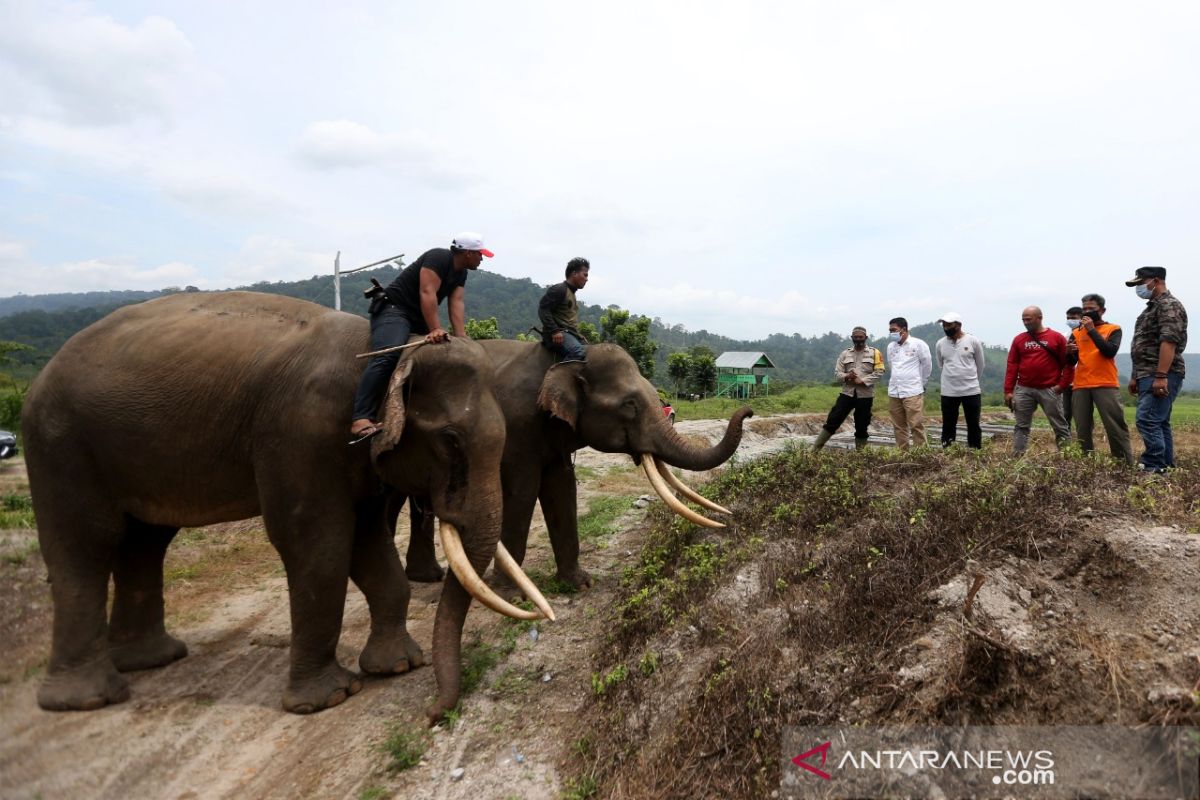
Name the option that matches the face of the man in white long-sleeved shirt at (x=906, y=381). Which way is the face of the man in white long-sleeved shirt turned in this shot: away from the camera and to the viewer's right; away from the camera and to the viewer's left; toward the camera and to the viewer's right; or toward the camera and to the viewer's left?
toward the camera and to the viewer's left

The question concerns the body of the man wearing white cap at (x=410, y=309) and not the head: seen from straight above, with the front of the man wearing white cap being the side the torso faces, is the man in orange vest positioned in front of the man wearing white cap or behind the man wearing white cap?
in front

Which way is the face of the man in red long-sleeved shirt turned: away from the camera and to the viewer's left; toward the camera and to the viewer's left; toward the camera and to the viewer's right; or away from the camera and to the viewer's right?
toward the camera and to the viewer's left

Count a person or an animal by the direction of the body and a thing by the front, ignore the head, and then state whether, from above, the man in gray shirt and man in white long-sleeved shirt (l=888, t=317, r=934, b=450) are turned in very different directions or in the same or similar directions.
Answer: same or similar directions

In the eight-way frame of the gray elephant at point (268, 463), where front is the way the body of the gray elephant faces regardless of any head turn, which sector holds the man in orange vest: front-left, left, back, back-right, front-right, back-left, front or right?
front

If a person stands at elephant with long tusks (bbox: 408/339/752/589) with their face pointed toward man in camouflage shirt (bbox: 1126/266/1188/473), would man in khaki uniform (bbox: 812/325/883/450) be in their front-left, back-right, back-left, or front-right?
front-left

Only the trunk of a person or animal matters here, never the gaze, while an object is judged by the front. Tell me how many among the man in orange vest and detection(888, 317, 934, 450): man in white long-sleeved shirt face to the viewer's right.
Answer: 0

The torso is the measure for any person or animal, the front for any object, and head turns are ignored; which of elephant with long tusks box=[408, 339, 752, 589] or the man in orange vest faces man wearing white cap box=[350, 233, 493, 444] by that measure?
the man in orange vest

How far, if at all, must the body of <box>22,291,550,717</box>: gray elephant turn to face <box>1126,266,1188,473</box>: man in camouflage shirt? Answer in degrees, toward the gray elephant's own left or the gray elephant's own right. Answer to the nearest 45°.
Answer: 0° — it already faces them

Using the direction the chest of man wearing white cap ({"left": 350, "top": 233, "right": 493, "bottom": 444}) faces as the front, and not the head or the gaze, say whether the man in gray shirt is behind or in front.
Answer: in front

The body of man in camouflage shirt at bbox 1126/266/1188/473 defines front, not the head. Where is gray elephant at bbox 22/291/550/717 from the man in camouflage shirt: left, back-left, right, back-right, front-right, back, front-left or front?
front-left

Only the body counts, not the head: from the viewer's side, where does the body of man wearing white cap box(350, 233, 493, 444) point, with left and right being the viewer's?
facing to the right of the viewer

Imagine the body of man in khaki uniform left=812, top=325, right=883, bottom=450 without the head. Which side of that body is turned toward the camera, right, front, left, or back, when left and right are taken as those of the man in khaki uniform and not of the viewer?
front

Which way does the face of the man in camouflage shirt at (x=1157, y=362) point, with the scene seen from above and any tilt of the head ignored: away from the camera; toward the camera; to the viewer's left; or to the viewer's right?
to the viewer's left

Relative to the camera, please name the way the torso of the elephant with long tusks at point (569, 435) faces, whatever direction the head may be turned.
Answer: to the viewer's right

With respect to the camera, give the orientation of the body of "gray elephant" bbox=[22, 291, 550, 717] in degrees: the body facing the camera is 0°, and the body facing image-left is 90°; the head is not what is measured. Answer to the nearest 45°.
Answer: approximately 270°
